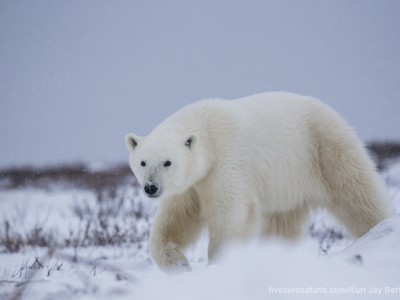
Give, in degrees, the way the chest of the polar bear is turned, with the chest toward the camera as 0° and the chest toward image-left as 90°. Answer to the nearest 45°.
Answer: approximately 45°
